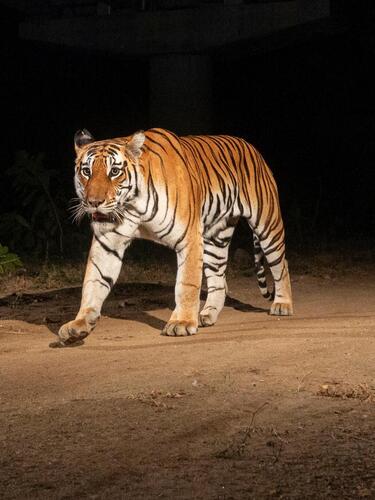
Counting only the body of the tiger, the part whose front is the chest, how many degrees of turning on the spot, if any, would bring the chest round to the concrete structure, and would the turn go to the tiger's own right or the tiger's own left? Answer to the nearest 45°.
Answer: approximately 135° to the tiger's own right

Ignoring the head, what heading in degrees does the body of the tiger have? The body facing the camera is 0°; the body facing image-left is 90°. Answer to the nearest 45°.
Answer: approximately 45°
